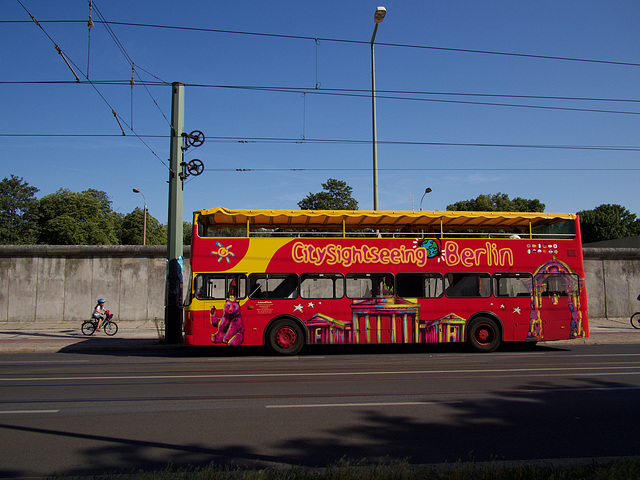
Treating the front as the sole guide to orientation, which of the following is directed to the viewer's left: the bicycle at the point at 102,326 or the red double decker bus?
the red double decker bus

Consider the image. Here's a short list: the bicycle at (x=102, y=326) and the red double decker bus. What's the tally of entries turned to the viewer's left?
1

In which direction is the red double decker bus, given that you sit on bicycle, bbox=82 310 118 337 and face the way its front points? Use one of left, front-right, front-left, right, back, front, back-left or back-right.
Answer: front-right

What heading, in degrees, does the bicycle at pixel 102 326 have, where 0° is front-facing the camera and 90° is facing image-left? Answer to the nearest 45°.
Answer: approximately 270°

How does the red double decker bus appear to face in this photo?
to the viewer's left

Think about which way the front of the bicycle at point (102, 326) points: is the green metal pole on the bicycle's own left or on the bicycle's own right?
on the bicycle's own right

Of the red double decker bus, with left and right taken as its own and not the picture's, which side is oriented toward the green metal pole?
front
